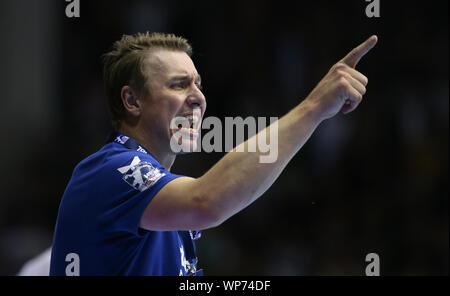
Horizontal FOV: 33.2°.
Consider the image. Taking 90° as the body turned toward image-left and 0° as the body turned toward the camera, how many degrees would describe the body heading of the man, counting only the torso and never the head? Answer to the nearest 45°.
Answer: approximately 270°
